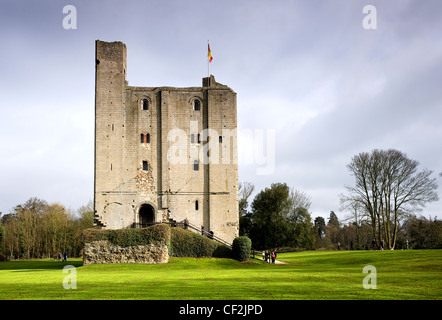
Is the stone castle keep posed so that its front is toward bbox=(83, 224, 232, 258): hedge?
yes

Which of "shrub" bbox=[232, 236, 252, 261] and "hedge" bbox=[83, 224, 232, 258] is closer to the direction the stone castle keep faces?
the hedge

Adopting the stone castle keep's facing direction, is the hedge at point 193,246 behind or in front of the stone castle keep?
in front

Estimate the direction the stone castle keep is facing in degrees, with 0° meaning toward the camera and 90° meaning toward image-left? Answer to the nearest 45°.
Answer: approximately 0°

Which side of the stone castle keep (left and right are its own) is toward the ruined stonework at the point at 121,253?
front

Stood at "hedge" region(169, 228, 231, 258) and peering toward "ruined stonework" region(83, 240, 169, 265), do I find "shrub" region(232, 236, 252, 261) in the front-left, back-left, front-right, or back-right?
back-left
